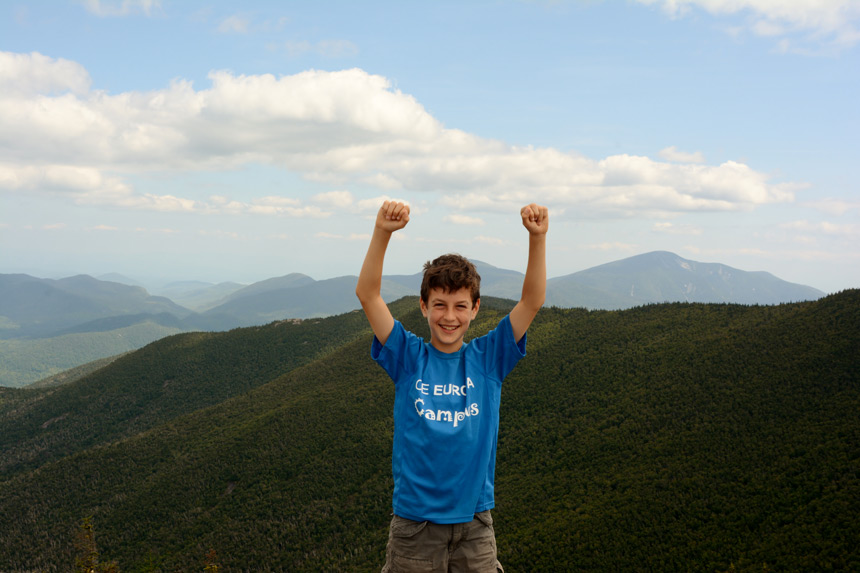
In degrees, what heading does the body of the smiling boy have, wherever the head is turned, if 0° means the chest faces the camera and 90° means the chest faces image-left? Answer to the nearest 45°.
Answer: approximately 0°
